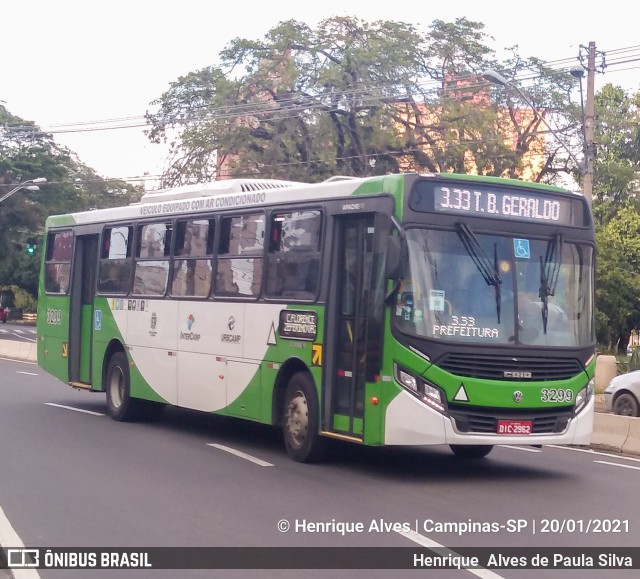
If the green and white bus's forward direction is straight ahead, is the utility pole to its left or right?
on its left

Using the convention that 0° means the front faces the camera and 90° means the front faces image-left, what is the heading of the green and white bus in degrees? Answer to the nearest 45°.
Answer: approximately 315°

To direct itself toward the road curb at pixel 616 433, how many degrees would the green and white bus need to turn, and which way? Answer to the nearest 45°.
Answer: approximately 90° to its left
